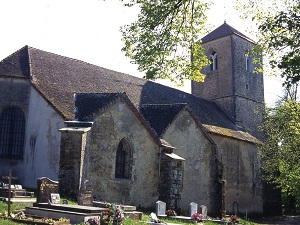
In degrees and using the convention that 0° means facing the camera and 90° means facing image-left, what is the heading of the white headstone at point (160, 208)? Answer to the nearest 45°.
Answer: approximately 315°

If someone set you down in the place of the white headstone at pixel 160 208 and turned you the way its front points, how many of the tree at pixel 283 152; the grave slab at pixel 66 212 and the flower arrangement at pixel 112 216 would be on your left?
1

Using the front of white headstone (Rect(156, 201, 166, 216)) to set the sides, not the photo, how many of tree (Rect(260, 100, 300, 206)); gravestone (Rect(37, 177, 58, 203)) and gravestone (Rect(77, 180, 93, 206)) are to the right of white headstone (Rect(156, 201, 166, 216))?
2

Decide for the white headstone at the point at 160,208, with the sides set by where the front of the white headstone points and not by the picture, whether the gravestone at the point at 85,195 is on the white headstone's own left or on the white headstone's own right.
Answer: on the white headstone's own right

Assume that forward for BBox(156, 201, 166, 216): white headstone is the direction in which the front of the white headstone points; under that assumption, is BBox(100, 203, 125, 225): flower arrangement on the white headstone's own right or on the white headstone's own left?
on the white headstone's own right

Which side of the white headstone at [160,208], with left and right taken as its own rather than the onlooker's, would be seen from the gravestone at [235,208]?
left

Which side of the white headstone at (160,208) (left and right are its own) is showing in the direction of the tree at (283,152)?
left

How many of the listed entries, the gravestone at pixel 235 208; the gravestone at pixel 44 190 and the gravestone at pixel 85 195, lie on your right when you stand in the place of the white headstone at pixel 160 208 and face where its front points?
2

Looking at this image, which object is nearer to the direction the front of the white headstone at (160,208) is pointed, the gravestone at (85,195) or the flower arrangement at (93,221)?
the flower arrangement

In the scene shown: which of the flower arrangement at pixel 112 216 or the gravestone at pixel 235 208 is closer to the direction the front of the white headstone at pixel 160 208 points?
the flower arrangement

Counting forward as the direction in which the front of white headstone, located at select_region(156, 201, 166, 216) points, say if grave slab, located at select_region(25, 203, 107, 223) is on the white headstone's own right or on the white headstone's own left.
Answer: on the white headstone's own right

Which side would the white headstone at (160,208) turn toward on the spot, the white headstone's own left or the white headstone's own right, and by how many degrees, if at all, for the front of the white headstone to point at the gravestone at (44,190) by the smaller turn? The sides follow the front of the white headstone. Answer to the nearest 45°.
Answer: approximately 90° to the white headstone's own right
